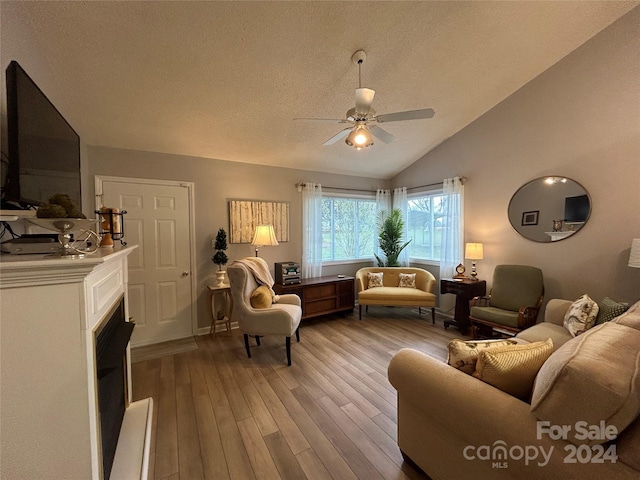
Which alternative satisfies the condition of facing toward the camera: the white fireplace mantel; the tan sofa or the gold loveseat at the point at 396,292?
the gold loveseat

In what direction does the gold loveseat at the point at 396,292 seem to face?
toward the camera

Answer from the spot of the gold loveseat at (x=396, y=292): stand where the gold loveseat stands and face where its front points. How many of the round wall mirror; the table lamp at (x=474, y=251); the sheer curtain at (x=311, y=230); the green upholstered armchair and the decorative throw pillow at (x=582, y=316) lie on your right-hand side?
1

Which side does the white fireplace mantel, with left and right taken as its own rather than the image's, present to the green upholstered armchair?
front

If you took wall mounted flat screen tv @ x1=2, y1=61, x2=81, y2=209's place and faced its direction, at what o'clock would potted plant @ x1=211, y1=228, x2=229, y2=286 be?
The potted plant is roughly at 9 o'clock from the wall mounted flat screen tv.

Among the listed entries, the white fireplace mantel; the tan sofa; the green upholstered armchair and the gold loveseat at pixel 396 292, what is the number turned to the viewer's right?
1

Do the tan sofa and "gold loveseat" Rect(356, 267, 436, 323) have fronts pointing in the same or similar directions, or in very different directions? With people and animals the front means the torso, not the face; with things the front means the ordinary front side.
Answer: very different directions

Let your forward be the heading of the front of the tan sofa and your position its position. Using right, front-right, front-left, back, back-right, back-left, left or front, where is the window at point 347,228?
front

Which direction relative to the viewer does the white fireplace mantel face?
to the viewer's right

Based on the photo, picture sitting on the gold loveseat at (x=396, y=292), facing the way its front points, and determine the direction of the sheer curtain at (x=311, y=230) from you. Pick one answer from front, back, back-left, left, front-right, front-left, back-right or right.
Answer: right

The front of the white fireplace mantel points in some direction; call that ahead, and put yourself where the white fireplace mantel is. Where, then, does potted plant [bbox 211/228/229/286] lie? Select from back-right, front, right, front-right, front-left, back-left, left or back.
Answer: front-left

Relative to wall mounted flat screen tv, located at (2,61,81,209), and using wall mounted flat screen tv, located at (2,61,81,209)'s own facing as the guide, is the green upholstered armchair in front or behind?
in front

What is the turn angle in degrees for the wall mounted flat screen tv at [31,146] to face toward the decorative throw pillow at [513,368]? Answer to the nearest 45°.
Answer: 0° — it already faces it

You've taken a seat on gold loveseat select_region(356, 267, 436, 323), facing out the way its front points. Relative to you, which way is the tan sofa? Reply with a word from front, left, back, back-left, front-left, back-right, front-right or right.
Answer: front

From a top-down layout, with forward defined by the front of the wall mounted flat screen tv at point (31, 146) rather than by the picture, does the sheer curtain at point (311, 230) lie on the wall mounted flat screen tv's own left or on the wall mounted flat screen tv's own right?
on the wall mounted flat screen tv's own left

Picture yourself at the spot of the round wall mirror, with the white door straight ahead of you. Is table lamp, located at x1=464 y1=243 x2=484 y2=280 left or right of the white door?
right

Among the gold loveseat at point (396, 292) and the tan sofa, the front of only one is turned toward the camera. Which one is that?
the gold loveseat
